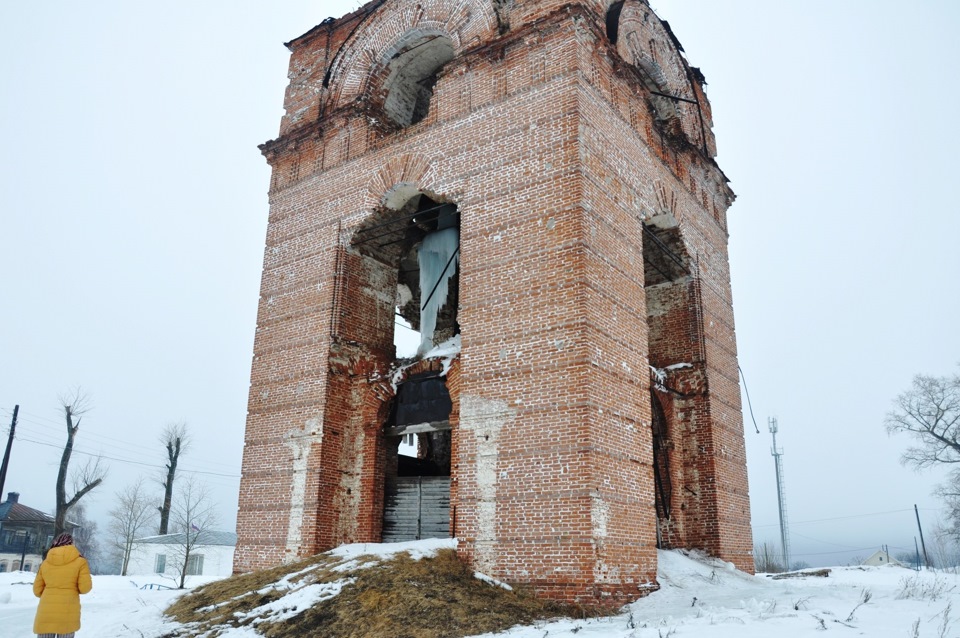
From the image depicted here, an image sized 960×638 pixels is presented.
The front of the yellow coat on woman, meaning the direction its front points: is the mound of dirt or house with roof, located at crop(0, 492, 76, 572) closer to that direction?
the house with roof

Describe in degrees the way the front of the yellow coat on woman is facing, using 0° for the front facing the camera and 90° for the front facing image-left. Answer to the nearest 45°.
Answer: approximately 180°

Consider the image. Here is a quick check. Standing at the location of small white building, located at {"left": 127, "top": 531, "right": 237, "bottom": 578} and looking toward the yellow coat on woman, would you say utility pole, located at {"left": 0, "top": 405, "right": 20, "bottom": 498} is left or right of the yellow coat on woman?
right

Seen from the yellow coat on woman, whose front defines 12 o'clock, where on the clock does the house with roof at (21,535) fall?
The house with roof is roughly at 12 o'clock from the yellow coat on woman.

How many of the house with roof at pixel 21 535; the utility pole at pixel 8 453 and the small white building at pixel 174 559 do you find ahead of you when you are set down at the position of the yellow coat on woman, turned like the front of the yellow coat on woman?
3

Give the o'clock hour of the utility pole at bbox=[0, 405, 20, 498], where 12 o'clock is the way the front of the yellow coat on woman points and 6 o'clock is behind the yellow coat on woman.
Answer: The utility pole is roughly at 12 o'clock from the yellow coat on woman.

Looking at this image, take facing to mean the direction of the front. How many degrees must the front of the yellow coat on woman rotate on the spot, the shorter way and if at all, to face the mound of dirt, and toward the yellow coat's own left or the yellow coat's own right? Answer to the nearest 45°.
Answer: approximately 90° to the yellow coat's own right

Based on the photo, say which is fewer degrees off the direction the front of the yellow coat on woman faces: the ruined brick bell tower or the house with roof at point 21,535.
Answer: the house with roof

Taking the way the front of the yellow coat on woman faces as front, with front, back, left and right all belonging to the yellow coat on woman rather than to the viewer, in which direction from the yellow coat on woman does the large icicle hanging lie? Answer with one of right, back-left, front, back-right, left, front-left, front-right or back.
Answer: front-right
